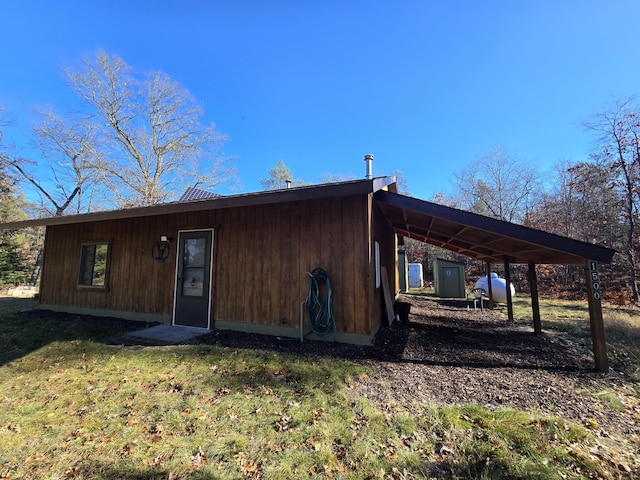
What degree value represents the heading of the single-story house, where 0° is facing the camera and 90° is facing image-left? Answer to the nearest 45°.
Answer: approximately 45°

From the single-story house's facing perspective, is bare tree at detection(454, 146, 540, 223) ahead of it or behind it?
behind

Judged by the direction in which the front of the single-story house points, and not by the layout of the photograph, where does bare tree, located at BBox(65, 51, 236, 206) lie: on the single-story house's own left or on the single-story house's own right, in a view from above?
on the single-story house's own right

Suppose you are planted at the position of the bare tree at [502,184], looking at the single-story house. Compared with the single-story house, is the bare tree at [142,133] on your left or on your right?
right

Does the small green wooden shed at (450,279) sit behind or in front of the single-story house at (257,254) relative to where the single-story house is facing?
behind
